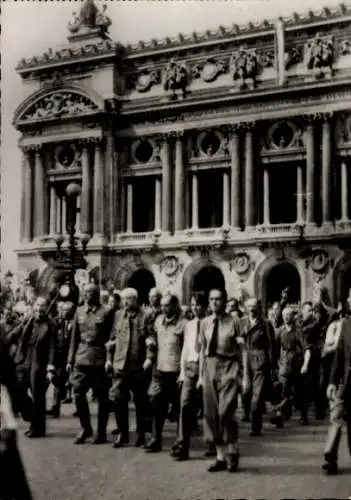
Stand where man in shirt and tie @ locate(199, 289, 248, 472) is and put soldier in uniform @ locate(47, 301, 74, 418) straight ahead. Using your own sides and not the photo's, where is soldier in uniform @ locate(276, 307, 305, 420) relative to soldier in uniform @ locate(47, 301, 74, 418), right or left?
right

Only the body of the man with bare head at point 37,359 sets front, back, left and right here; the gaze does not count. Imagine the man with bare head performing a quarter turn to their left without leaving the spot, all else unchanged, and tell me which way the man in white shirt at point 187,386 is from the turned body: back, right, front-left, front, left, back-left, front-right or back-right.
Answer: front

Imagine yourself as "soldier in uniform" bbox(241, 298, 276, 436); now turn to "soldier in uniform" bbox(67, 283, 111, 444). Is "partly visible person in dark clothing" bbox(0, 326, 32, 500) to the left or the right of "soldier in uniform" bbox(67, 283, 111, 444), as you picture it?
left

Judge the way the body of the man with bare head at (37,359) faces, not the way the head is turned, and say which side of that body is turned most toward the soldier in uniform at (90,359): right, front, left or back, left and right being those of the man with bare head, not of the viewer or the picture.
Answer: left

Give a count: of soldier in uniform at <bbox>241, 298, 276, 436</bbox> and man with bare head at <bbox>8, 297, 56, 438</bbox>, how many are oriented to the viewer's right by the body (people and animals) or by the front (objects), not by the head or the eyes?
0

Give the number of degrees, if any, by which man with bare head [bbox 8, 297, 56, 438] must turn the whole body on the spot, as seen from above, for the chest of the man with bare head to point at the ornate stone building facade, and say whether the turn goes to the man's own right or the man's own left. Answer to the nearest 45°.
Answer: approximately 135° to the man's own right

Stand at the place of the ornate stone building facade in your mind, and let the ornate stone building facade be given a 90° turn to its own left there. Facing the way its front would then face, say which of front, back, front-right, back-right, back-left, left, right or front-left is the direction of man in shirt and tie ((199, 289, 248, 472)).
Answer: front-right

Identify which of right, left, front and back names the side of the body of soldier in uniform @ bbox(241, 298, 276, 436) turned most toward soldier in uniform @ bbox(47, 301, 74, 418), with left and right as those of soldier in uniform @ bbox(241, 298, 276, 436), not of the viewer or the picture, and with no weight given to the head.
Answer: right

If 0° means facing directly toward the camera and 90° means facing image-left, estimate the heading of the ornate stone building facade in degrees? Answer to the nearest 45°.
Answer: approximately 45°

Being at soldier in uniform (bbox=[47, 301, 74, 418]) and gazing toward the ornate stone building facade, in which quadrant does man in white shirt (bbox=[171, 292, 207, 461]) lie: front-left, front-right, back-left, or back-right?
back-right

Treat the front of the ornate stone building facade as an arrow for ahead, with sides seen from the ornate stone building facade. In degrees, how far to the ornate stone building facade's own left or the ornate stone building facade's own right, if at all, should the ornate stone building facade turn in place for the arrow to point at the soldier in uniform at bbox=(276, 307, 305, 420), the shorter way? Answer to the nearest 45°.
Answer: approximately 45° to the ornate stone building facade's own left

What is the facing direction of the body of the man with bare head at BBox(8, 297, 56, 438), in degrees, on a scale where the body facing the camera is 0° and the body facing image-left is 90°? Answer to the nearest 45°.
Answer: approximately 45°

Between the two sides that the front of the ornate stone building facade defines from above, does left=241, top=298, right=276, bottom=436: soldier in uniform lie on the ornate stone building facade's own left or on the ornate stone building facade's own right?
on the ornate stone building facade's own left

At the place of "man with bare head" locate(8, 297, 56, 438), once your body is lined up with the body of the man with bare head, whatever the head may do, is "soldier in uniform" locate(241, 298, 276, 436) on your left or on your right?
on your left

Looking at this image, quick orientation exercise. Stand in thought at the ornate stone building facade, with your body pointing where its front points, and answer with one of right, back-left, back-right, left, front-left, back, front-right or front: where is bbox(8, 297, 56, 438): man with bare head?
front-left

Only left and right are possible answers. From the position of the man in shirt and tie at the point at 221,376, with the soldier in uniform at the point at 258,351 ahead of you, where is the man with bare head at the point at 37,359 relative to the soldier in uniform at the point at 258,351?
left

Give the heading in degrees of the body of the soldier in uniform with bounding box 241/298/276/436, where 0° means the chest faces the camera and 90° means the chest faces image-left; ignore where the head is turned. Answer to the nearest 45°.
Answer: approximately 45°
